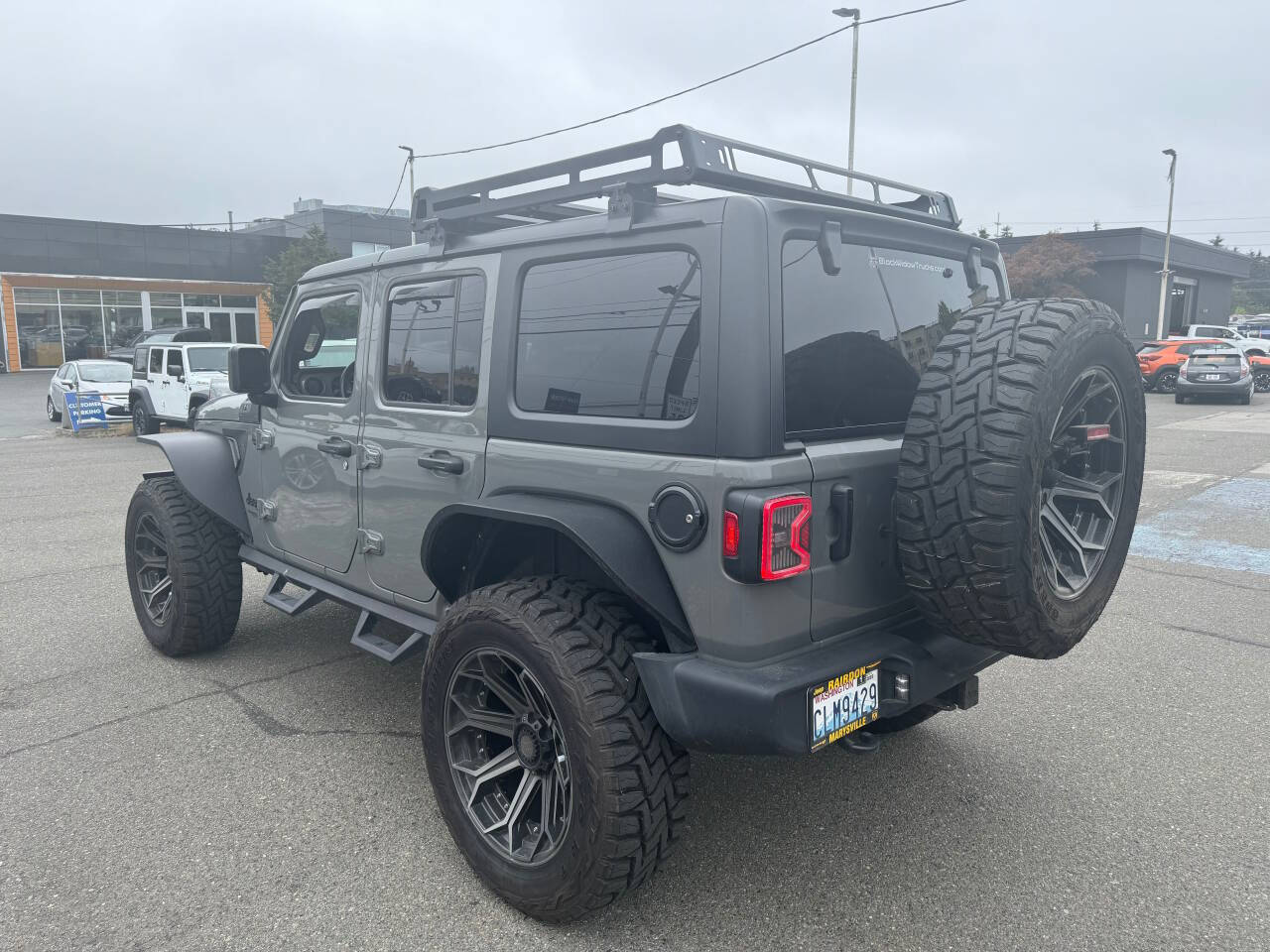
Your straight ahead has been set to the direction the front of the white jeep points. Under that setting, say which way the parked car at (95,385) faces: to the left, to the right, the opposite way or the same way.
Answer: the same way

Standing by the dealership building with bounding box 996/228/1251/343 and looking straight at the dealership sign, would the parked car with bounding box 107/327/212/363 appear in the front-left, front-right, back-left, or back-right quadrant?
front-right

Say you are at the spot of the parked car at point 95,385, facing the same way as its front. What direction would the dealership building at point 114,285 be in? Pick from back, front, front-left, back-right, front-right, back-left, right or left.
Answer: back-left

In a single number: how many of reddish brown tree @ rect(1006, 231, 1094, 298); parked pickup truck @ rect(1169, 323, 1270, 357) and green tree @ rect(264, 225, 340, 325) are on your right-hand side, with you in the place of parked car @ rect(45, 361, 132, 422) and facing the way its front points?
0

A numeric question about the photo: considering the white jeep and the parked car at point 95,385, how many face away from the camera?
0

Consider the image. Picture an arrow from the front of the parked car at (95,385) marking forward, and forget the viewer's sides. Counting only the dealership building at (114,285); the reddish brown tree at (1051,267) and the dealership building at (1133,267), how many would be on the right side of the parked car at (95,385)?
0

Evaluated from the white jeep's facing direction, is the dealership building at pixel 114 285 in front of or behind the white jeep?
behind

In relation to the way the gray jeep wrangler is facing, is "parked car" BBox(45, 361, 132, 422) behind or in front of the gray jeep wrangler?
in front

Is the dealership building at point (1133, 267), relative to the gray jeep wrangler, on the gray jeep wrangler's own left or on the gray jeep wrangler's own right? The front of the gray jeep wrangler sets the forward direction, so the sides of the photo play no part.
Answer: on the gray jeep wrangler's own right

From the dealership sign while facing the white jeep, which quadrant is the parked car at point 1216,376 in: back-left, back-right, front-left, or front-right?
front-left

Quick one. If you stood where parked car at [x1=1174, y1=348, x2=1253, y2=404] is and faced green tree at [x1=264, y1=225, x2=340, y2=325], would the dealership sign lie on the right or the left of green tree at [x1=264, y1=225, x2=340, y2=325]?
left

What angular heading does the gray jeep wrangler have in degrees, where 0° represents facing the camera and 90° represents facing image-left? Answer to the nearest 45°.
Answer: approximately 135°

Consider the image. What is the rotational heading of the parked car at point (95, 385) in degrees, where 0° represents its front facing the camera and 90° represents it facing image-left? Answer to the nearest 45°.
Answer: approximately 315°

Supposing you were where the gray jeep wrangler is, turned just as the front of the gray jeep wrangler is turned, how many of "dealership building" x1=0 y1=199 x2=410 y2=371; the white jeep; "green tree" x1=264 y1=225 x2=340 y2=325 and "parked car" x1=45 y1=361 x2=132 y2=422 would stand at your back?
0

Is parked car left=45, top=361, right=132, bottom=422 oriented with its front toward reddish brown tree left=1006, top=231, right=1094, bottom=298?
no

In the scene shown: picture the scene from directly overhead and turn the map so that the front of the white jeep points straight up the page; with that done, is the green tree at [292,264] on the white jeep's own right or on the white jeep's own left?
on the white jeep's own left

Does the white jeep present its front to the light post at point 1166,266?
no

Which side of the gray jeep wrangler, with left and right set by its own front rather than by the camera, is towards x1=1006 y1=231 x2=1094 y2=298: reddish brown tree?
right

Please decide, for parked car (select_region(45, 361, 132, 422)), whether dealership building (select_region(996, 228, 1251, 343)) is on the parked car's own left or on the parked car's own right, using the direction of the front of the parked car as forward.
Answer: on the parked car's own left

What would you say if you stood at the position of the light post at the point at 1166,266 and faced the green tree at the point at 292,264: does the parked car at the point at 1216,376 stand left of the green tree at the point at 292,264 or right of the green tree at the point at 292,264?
left

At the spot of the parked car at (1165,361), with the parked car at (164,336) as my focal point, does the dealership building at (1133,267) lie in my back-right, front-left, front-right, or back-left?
back-right

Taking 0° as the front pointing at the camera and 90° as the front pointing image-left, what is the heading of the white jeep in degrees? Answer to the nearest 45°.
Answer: approximately 315°
